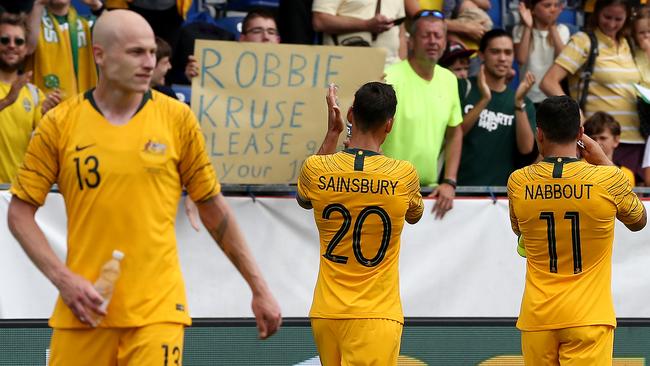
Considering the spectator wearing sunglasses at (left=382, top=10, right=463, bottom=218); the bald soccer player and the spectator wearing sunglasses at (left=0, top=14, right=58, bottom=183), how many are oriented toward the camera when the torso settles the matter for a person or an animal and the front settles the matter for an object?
3

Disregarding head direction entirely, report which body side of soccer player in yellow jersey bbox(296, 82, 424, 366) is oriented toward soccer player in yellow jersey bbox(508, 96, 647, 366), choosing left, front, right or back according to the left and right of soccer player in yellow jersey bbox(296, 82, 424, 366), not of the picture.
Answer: right

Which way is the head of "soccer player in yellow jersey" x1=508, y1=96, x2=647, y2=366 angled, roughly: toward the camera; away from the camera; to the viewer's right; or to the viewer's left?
away from the camera

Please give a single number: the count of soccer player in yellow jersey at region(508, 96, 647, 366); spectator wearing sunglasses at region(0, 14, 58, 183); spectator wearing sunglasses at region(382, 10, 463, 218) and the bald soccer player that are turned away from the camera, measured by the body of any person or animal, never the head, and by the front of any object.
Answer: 1

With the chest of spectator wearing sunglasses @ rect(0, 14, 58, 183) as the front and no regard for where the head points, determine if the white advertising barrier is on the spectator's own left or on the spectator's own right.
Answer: on the spectator's own left

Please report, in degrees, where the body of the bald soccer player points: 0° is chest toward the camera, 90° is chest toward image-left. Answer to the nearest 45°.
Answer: approximately 0°

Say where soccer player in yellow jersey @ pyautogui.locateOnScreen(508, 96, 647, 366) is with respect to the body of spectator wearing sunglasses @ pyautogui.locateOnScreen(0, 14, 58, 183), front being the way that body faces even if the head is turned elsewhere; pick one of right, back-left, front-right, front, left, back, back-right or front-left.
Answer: front-left

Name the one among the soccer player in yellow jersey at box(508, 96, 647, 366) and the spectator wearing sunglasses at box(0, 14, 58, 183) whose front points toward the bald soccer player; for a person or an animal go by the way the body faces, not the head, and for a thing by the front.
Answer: the spectator wearing sunglasses

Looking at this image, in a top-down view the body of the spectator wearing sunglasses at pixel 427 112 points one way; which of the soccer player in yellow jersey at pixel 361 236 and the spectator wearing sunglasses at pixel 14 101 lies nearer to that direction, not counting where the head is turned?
the soccer player in yellow jersey

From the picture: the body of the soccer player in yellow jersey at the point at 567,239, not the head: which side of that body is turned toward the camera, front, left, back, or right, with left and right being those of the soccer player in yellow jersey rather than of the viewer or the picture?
back

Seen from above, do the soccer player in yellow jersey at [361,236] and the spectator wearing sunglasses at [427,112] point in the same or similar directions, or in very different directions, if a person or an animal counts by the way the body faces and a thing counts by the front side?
very different directions

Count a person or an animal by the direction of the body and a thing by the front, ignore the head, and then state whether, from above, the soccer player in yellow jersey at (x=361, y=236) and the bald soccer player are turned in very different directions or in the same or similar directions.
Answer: very different directions

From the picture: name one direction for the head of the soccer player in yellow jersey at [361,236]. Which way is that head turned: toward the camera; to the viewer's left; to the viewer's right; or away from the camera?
away from the camera

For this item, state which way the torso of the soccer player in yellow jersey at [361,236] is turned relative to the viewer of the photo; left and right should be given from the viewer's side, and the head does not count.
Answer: facing away from the viewer

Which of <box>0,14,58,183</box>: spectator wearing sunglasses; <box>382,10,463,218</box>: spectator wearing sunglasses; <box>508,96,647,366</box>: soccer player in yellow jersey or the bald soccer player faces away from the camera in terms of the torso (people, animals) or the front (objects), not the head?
the soccer player in yellow jersey

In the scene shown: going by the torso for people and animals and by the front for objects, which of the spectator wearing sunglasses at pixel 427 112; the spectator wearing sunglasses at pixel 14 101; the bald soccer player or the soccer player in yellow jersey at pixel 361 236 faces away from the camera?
the soccer player in yellow jersey

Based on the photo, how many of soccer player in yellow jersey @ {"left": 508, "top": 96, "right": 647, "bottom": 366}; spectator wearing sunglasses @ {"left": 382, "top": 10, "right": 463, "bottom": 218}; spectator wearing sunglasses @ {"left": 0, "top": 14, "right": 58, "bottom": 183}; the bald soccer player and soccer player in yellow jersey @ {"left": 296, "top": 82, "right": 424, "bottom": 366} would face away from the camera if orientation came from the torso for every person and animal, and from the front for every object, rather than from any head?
2
